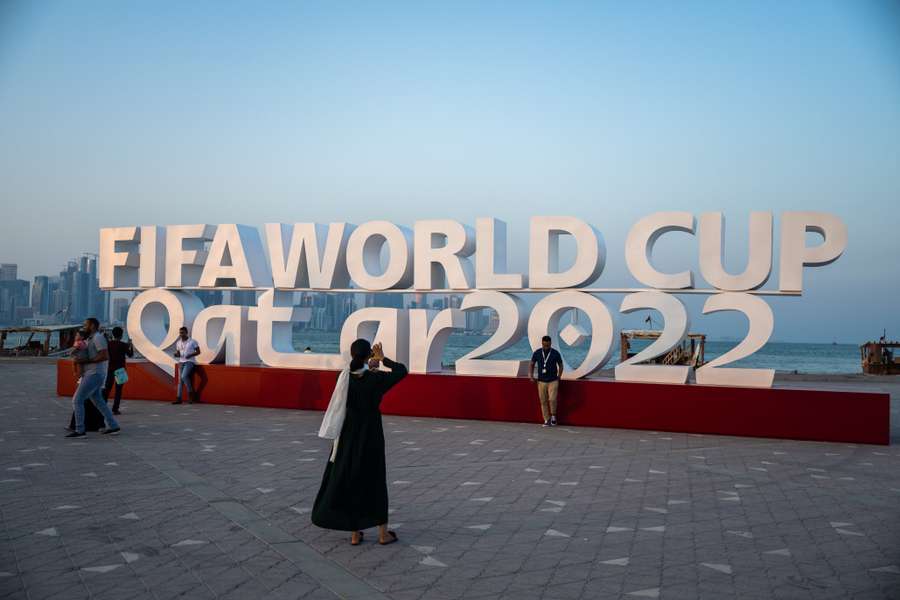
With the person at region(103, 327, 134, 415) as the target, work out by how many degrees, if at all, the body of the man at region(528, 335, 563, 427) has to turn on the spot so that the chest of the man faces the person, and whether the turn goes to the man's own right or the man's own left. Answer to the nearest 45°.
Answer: approximately 90° to the man's own right

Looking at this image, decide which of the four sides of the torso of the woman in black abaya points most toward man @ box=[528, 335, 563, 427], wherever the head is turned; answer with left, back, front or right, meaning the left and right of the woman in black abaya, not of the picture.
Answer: front

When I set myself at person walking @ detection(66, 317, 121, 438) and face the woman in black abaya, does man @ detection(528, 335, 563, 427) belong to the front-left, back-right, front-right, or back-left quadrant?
front-left

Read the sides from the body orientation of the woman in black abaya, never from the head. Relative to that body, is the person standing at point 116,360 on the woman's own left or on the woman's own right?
on the woman's own left

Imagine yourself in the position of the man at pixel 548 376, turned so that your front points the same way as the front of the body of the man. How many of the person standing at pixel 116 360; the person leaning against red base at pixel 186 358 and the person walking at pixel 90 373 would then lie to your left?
0

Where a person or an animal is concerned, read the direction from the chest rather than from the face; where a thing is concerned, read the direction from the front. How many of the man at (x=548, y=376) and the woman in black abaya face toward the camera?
1

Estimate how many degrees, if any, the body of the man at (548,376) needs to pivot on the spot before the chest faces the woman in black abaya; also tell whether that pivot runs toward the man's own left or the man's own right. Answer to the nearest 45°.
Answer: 0° — they already face them

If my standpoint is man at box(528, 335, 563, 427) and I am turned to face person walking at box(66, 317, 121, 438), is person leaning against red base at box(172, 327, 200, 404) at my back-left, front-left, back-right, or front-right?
front-right

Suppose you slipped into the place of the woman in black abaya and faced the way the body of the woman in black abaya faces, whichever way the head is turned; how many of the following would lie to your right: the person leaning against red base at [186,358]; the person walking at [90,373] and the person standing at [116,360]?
0

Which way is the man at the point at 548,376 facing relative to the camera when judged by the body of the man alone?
toward the camera

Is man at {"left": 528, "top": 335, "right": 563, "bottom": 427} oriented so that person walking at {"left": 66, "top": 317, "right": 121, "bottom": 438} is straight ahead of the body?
no

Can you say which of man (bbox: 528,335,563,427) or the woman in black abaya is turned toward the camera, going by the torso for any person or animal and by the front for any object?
the man

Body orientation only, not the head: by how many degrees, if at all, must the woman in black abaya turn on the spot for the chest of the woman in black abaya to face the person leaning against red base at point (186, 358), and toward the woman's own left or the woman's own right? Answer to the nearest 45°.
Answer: approximately 45° to the woman's own left

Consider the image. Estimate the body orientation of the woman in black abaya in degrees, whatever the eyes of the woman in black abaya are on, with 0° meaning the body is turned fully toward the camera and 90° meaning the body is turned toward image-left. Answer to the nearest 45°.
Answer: approximately 225°
